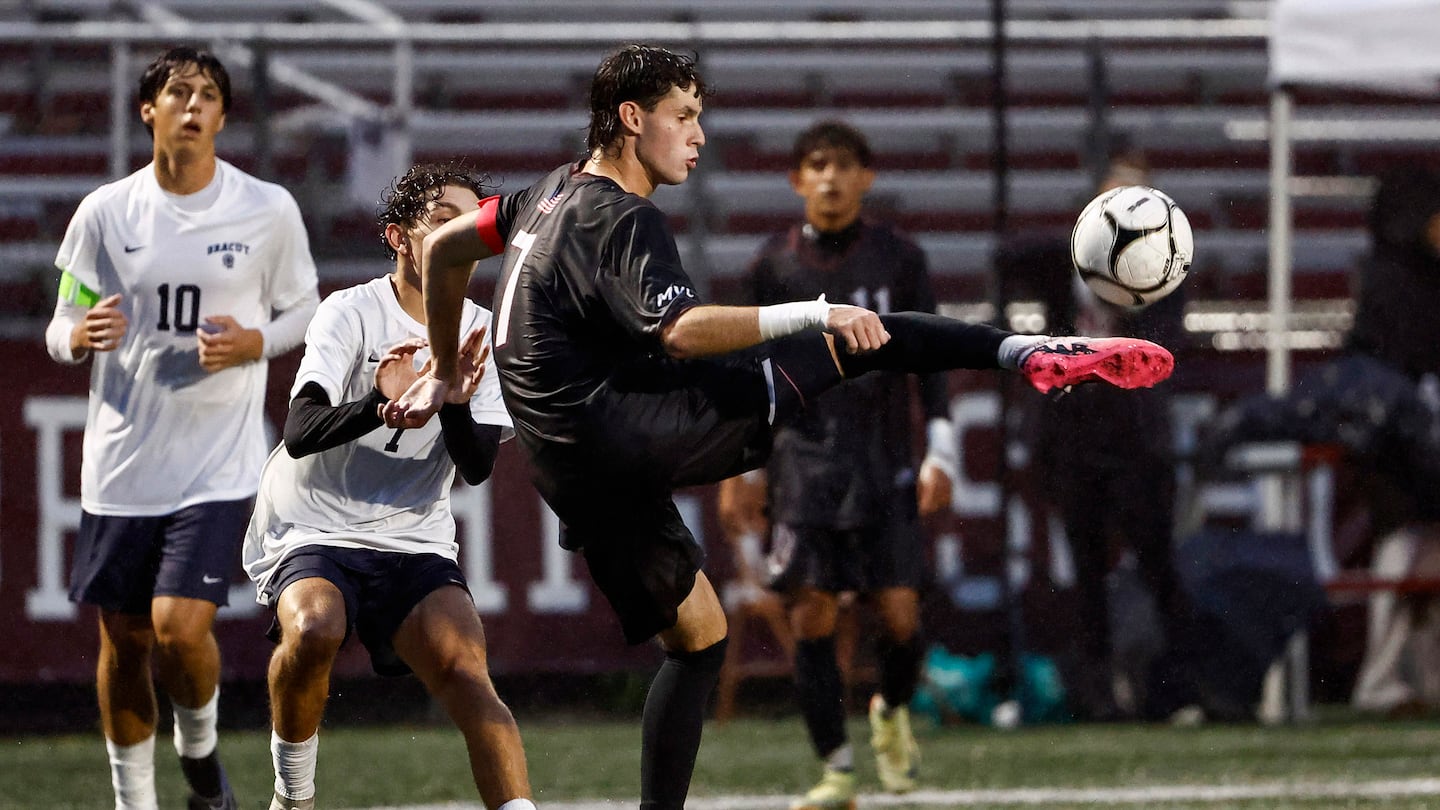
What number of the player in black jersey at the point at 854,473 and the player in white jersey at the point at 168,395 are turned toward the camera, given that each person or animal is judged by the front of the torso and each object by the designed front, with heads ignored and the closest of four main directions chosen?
2

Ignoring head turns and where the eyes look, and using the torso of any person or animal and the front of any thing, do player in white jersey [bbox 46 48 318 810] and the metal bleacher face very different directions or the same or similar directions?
same or similar directions

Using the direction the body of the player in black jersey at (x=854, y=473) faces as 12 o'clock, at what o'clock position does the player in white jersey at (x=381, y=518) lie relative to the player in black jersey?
The player in white jersey is roughly at 1 o'clock from the player in black jersey.

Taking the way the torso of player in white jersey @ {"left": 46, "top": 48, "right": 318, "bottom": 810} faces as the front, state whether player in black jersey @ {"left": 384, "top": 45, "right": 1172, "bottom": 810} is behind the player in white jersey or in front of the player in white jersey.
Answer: in front

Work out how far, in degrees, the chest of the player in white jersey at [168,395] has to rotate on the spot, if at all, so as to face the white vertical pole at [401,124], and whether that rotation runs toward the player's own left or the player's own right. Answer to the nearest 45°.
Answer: approximately 180°

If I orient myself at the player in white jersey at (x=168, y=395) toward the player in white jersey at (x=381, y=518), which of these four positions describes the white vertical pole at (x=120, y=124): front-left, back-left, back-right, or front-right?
back-left

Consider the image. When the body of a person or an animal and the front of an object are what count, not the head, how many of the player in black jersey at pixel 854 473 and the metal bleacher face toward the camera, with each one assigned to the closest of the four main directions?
2

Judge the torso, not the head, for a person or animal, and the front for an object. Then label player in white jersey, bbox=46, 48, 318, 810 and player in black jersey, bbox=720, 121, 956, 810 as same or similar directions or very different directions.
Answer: same or similar directions

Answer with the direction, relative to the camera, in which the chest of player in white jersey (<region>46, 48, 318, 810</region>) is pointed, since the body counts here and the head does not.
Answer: toward the camera

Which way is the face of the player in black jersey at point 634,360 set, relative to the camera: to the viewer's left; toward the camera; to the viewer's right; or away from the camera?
to the viewer's right

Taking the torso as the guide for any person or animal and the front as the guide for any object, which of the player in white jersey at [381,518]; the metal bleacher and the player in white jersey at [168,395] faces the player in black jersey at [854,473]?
the metal bleacher

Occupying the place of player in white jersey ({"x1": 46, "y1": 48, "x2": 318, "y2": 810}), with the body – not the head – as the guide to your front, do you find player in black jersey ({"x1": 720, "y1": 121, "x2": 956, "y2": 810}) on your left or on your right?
on your left

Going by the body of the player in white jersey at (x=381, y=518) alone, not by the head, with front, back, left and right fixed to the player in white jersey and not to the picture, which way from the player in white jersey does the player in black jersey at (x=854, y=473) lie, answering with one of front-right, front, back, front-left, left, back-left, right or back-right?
left

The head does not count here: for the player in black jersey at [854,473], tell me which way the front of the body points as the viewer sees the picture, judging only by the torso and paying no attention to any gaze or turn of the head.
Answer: toward the camera

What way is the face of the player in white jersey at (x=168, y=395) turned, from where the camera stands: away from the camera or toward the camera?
toward the camera

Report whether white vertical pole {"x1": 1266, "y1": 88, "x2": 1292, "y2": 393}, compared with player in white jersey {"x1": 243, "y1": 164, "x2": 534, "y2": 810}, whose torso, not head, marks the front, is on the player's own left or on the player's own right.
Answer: on the player's own left
